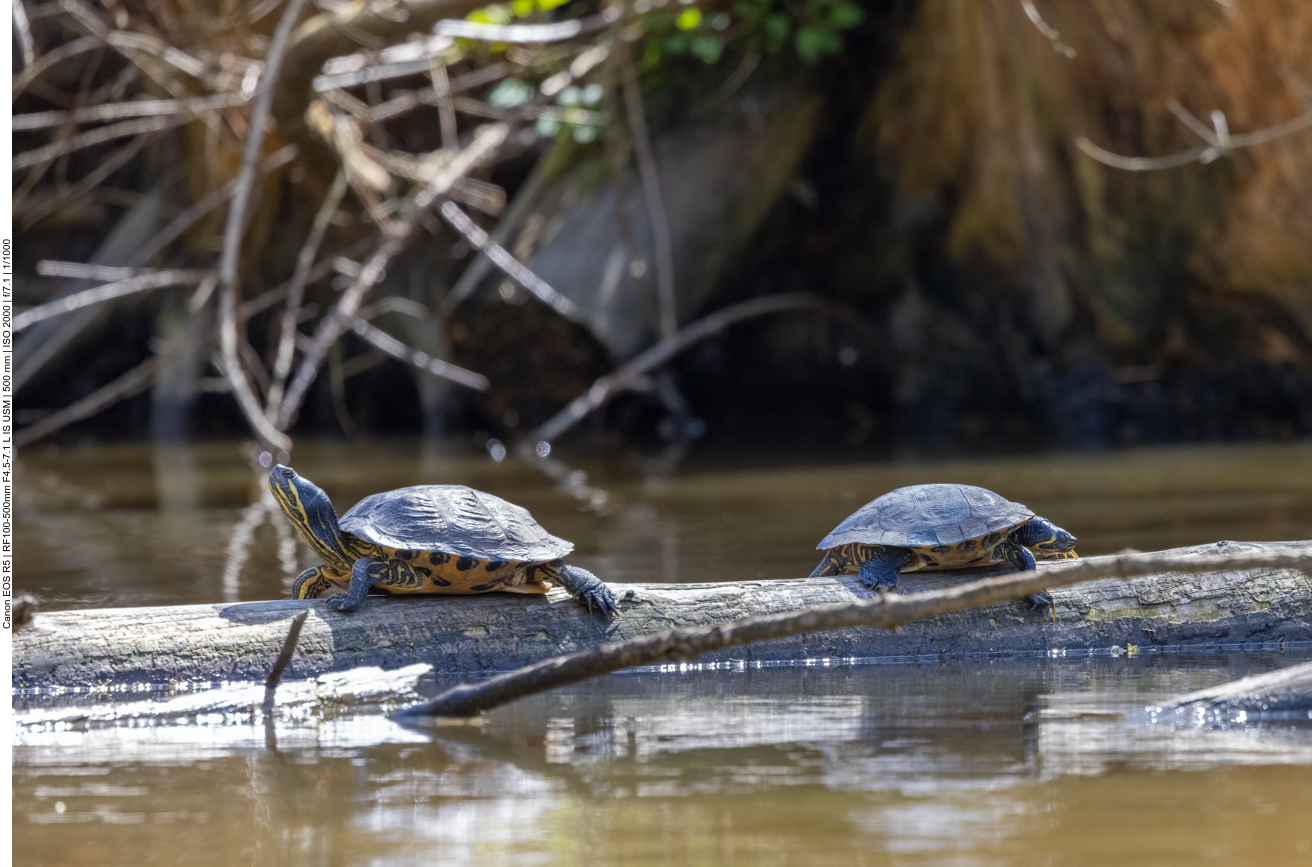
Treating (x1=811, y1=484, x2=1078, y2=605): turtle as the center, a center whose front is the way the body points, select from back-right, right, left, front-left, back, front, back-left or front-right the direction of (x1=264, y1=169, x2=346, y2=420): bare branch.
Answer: back-left

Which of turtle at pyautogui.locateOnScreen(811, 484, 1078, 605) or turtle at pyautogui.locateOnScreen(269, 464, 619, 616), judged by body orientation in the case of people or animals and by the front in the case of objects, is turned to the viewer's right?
turtle at pyautogui.locateOnScreen(811, 484, 1078, 605)

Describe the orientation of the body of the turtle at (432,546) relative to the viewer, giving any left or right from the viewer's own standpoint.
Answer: facing to the left of the viewer

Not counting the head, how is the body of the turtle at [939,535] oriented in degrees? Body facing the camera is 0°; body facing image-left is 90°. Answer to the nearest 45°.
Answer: approximately 270°

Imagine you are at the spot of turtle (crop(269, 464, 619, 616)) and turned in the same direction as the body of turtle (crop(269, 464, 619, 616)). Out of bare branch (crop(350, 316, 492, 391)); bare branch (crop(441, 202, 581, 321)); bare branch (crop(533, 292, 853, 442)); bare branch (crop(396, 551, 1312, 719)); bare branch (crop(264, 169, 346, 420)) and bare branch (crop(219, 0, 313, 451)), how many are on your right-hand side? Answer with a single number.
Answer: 5

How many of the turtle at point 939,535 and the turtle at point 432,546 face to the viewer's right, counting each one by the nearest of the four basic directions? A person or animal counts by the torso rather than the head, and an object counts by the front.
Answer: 1

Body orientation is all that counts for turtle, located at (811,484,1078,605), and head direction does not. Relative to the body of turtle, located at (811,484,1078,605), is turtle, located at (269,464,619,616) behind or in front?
behind

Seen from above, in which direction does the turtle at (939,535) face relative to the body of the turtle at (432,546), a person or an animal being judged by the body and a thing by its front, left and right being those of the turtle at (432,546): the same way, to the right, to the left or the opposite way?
the opposite way
